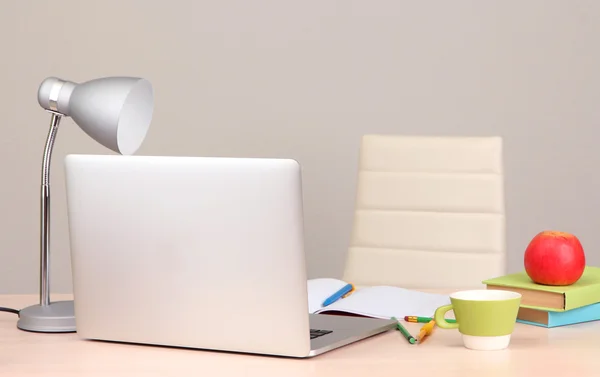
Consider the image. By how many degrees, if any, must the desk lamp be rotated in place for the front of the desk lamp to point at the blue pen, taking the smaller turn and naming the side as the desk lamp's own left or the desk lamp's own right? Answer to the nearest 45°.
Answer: approximately 45° to the desk lamp's own left

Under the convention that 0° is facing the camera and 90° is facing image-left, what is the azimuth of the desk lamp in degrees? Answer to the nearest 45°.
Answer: approximately 315°

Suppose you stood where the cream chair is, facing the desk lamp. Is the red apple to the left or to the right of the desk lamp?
left

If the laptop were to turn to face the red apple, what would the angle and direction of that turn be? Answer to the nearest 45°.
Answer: approximately 45° to its right

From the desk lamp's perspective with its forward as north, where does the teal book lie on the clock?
The teal book is roughly at 11 o'clock from the desk lamp.

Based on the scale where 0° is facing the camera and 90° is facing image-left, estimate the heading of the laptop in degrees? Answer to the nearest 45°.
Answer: approximately 225°

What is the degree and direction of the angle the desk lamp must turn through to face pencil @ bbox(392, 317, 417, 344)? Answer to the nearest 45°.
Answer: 0° — it already faces it

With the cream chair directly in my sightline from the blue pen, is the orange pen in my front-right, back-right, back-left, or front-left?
back-right

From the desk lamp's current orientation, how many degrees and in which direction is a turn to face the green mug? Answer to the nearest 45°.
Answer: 0° — it already faces it

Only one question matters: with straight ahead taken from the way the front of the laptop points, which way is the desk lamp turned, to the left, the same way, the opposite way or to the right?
to the right
